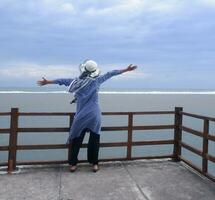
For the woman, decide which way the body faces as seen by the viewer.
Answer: away from the camera

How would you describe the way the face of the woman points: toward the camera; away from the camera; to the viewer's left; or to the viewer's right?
away from the camera
